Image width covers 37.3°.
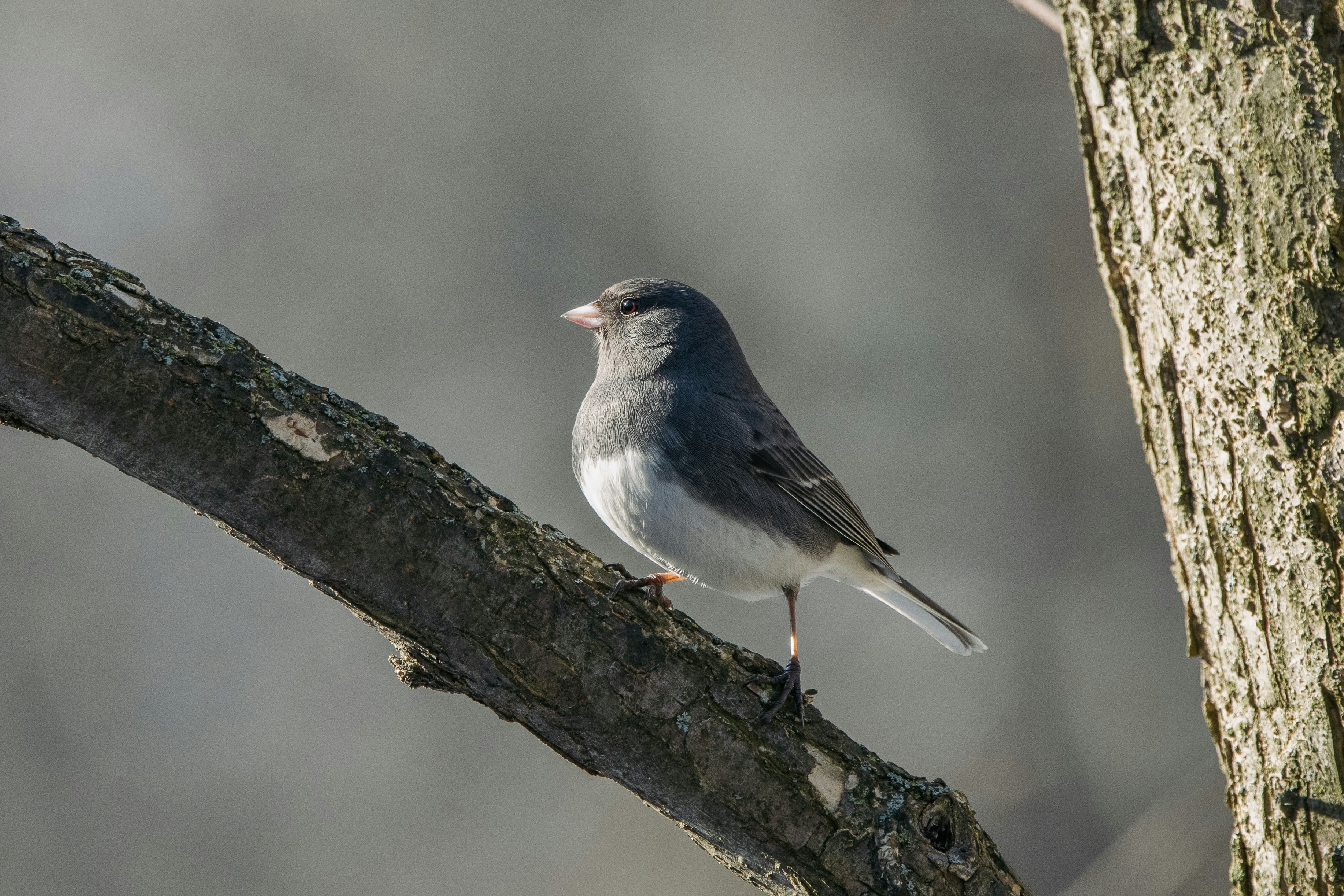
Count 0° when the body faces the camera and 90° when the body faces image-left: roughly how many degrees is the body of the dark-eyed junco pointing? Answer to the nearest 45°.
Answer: approximately 90°

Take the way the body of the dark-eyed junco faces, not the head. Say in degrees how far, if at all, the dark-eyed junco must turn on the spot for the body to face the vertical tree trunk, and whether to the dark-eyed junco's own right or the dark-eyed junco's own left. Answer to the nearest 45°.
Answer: approximately 135° to the dark-eyed junco's own left
